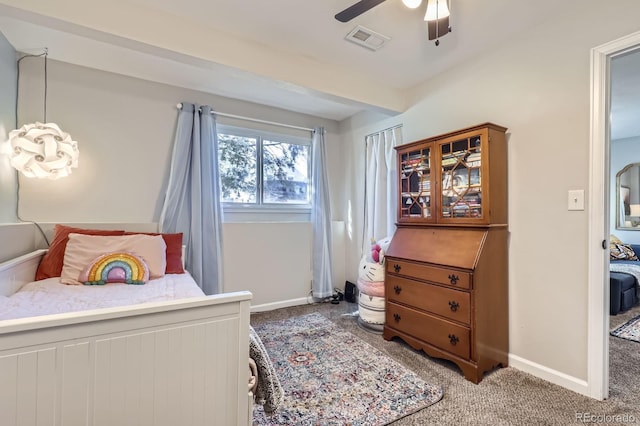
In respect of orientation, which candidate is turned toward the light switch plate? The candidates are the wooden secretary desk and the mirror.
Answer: the mirror

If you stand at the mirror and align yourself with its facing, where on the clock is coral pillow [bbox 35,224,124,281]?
The coral pillow is roughly at 1 o'clock from the mirror.

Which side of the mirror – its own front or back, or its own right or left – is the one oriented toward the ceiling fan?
front

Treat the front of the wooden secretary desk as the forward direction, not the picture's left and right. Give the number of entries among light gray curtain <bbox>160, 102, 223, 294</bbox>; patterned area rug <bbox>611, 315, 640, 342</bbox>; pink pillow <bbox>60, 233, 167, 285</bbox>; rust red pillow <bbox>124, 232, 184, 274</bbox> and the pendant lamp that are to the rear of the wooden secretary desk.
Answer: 1

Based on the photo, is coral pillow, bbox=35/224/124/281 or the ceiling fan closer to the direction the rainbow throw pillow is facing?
the ceiling fan

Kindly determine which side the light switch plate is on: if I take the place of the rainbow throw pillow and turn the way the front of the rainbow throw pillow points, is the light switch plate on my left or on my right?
on my left

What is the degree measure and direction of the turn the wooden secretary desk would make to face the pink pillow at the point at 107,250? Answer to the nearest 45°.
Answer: approximately 45° to its right

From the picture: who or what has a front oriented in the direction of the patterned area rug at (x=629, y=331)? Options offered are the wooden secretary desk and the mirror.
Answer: the mirror

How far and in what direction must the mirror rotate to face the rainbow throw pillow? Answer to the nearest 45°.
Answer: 0° — it already faces it

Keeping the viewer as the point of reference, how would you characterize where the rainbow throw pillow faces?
facing the viewer

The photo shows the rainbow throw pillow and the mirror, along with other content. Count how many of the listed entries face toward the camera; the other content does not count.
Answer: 2

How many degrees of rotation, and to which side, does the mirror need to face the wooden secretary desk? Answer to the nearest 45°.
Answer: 0° — it already faces it

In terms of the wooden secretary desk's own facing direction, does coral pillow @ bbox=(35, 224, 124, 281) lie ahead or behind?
ahead

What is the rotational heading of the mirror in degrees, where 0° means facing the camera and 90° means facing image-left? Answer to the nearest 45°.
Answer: approximately 0°

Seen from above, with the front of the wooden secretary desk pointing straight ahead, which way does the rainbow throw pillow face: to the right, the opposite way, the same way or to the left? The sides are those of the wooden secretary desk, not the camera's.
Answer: to the left
